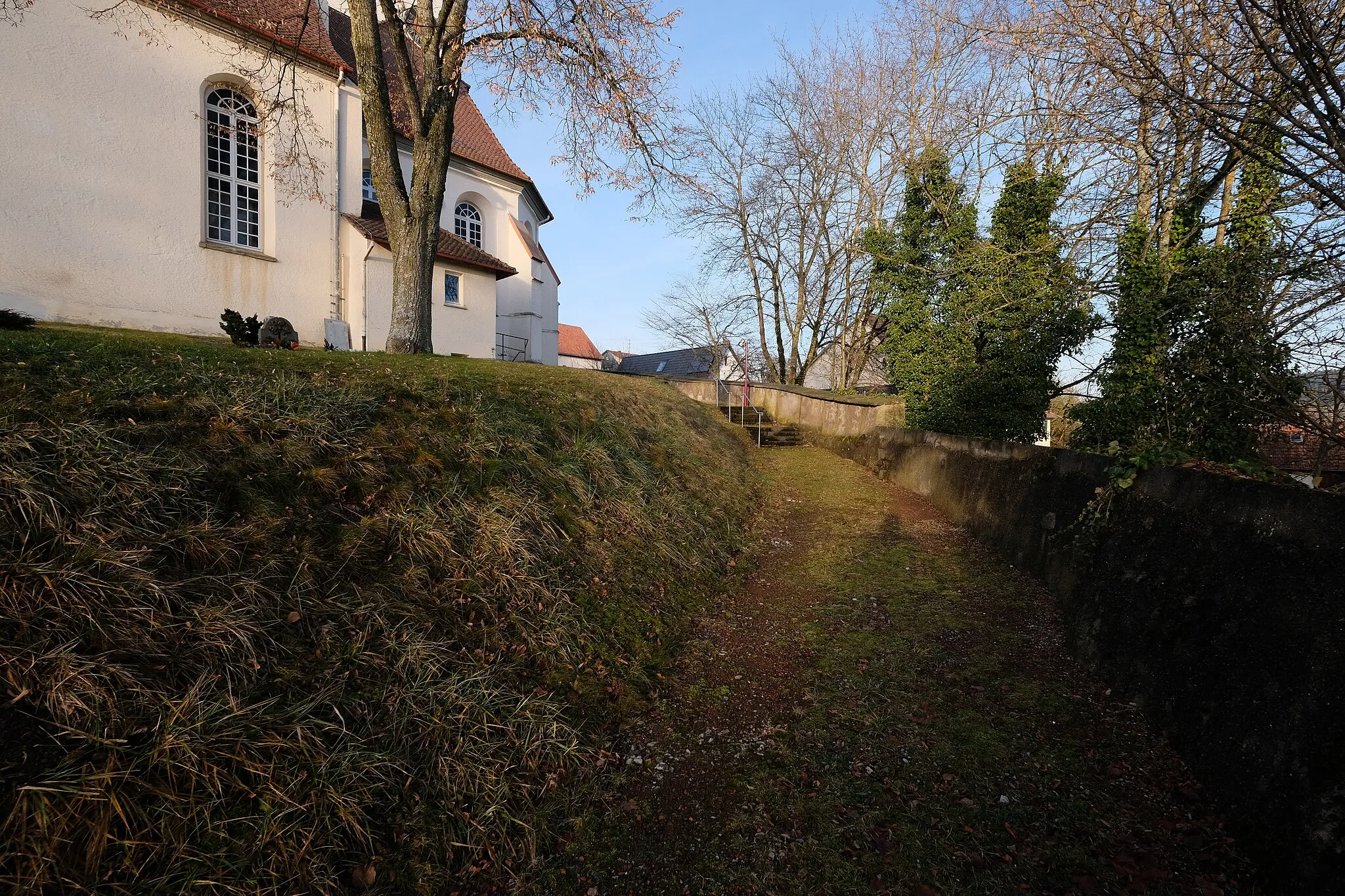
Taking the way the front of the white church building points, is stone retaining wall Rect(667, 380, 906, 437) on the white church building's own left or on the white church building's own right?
on the white church building's own left

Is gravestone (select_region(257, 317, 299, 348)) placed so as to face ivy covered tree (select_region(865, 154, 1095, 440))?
no

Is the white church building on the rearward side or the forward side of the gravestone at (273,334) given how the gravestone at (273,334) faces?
on the rearward side

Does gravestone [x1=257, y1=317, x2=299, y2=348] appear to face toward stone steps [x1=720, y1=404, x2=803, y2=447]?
no

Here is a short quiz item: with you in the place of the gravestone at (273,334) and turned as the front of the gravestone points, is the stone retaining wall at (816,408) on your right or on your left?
on your left

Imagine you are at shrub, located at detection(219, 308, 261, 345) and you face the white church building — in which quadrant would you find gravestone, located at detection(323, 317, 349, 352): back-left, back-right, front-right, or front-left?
front-right

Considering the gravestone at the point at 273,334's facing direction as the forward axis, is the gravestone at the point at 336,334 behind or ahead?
behind

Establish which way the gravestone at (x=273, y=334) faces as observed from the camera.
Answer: facing the viewer

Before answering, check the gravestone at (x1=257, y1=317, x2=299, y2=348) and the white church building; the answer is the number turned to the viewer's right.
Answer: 0

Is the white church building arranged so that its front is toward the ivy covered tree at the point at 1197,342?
no
